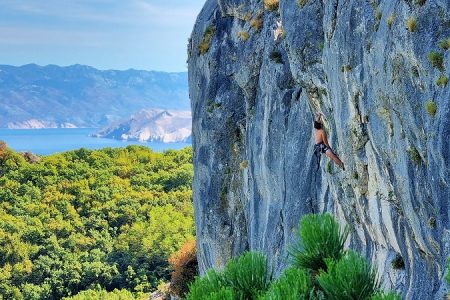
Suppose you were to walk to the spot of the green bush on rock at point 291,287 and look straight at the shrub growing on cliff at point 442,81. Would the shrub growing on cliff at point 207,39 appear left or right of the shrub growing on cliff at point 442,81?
left
